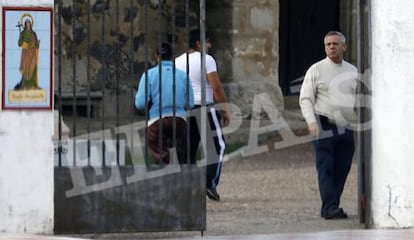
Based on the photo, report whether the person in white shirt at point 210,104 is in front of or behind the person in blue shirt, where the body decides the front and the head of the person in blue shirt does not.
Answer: in front

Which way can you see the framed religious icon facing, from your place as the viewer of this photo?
facing the viewer

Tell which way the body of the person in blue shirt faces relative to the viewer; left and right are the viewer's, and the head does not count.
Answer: facing away from the viewer

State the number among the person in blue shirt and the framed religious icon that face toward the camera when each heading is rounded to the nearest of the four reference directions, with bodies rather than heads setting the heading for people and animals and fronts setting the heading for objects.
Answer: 1

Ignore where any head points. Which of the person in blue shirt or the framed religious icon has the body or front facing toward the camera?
the framed religious icon

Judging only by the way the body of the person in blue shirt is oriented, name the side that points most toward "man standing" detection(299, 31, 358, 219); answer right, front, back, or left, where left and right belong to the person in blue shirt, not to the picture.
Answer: right

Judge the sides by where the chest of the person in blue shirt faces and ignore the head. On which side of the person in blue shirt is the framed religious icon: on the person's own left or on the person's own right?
on the person's own left

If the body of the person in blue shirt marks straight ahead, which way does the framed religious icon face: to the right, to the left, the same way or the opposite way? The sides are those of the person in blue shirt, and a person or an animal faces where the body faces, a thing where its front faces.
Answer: the opposite way
